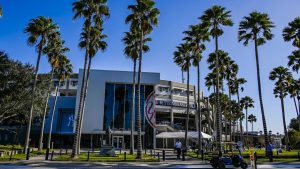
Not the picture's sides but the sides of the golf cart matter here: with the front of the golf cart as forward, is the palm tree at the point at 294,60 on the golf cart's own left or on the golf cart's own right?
on the golf cart's own left

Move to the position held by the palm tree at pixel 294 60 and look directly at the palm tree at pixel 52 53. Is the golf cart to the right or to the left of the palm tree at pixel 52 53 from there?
left
